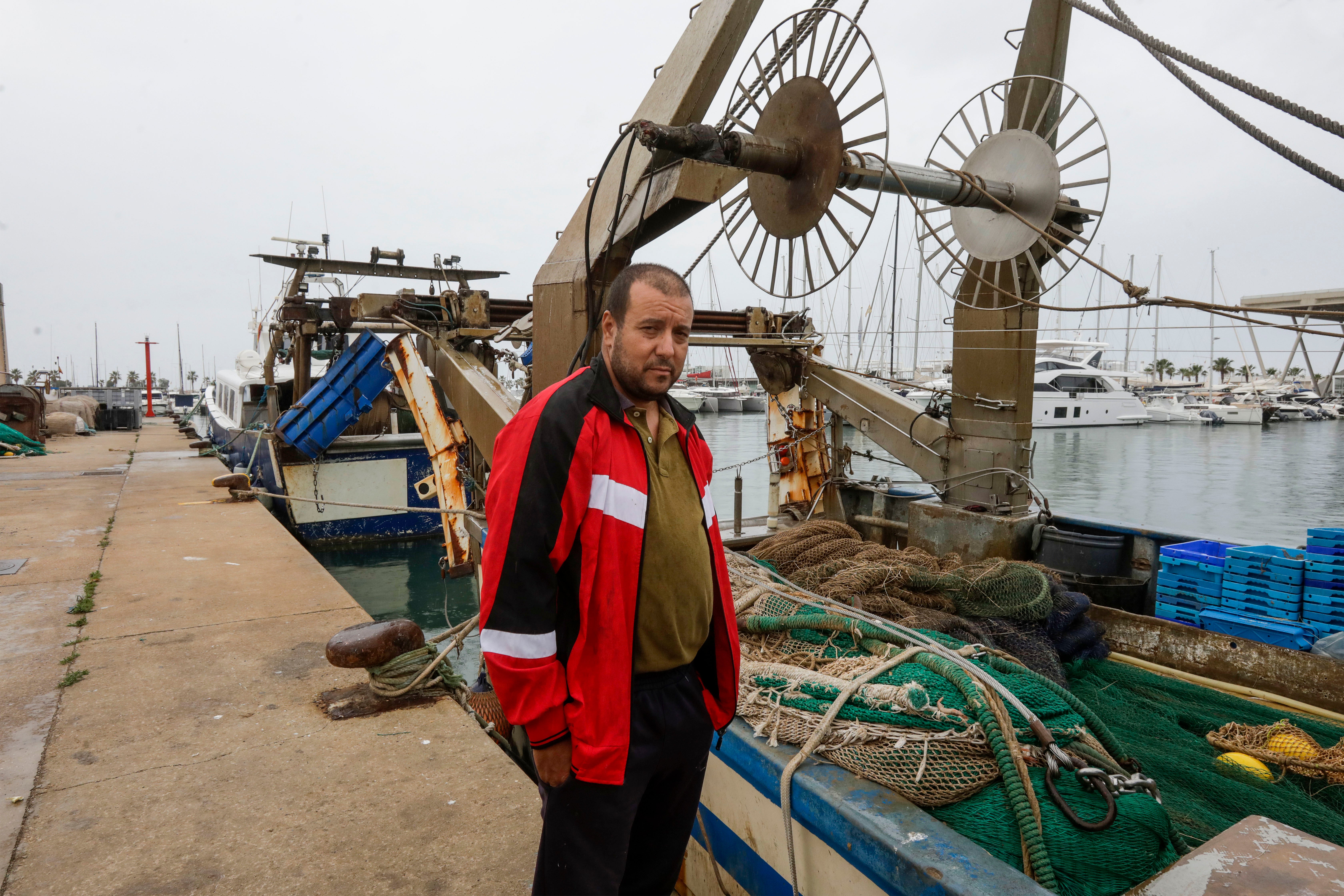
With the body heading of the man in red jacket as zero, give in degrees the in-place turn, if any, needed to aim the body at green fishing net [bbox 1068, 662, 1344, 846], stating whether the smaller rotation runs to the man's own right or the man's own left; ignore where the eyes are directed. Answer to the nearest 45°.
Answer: approximately 90° to the man's own left

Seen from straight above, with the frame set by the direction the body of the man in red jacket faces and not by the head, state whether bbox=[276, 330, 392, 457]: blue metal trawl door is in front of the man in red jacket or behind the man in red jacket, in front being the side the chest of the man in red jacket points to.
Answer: behind

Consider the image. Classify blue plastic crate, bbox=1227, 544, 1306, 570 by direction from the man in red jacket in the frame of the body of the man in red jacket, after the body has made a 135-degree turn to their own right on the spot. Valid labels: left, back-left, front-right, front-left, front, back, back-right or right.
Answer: back-right

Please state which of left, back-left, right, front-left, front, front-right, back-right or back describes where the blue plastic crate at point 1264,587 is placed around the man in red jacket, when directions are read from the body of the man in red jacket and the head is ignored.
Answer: left

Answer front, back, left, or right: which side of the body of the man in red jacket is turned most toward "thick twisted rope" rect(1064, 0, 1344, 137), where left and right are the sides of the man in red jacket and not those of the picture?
left

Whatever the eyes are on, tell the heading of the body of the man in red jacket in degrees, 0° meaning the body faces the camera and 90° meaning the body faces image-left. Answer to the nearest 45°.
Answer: approximately 315°

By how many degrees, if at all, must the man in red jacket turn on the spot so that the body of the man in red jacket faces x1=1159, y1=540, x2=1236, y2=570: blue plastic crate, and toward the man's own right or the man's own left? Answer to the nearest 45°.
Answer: approximately 90° to the man's own left

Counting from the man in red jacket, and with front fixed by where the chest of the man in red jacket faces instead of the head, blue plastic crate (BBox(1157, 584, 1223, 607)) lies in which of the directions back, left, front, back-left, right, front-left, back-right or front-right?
left

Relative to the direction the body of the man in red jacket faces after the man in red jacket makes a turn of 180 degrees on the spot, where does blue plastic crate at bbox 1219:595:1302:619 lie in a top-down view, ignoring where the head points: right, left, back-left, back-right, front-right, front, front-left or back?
right

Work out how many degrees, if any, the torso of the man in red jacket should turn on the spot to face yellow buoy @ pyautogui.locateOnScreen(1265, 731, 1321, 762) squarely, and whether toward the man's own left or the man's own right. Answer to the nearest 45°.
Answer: approximately 90° to the man's own left

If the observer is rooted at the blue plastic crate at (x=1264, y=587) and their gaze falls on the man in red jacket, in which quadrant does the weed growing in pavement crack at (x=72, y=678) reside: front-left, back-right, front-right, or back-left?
front-right

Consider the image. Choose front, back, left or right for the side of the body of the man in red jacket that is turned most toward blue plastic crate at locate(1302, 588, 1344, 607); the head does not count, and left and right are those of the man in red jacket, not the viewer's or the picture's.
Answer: left

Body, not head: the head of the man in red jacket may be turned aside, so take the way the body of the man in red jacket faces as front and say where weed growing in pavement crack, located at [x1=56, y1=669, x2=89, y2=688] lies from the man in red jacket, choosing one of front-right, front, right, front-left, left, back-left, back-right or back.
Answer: back
